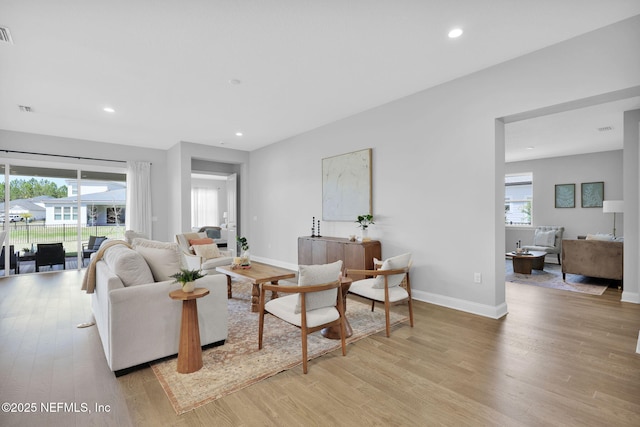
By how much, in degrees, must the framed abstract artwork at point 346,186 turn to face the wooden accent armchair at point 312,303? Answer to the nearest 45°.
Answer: approximately 45° to its left

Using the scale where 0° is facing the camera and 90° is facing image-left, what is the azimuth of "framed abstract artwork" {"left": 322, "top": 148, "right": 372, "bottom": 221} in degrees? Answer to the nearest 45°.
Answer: approximately 45°

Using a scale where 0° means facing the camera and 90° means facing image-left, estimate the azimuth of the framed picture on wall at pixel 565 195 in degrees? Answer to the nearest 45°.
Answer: approximately 0°

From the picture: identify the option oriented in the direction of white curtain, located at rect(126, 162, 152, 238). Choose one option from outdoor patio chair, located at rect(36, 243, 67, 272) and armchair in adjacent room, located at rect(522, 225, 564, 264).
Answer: the armchair in adjacent room

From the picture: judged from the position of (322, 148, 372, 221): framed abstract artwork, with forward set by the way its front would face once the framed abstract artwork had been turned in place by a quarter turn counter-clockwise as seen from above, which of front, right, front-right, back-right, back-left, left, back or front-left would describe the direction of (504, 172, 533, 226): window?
left

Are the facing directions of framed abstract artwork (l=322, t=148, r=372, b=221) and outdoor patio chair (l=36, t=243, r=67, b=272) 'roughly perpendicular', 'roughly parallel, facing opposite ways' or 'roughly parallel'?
roughly perpendicular
